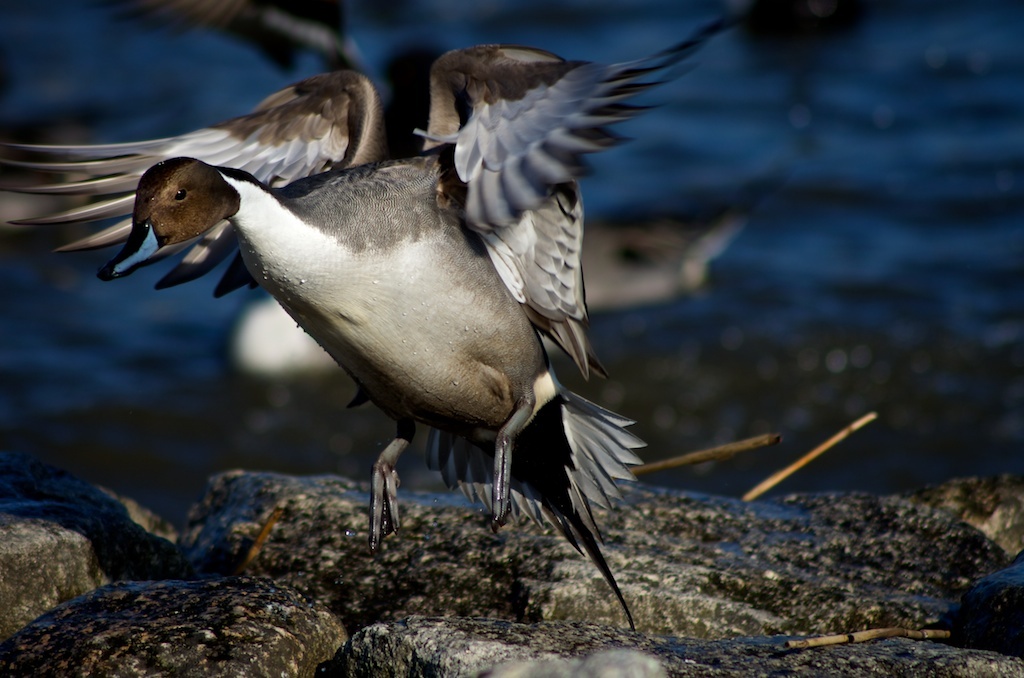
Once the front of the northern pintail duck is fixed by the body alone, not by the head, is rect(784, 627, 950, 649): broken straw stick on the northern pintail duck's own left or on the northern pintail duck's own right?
on the northern pintail duck's own left

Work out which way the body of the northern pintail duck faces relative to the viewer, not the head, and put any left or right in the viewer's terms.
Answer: facing the viewer and to the left of the viewer

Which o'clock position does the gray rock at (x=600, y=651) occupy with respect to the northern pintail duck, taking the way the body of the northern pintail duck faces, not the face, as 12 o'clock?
The gray rock is roughly at 10 o'clock from the northern pintail duck.

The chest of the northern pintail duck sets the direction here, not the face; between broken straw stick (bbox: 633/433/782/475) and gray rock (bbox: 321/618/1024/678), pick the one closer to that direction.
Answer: the gray rock

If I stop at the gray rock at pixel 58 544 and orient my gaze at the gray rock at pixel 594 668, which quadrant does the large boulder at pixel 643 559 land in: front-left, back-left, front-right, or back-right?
front-left

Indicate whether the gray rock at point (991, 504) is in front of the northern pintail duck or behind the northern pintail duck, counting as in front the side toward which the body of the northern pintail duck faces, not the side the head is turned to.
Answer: behind

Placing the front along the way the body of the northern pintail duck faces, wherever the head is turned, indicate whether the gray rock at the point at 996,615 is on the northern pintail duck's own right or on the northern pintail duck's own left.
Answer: on the northern pintail duck's own left

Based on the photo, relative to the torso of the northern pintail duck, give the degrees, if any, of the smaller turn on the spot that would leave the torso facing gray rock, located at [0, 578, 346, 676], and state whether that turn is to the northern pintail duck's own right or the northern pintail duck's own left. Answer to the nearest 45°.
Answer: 0° — it already faces it

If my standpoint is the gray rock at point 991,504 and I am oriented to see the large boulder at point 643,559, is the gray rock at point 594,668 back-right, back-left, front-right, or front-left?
front-left
